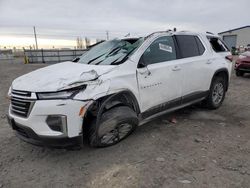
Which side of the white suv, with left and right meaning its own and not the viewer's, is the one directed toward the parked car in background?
back

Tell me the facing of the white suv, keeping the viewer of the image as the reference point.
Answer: facing the viewer and to the left of the viewer

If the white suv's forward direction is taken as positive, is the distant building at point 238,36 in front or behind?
behind
